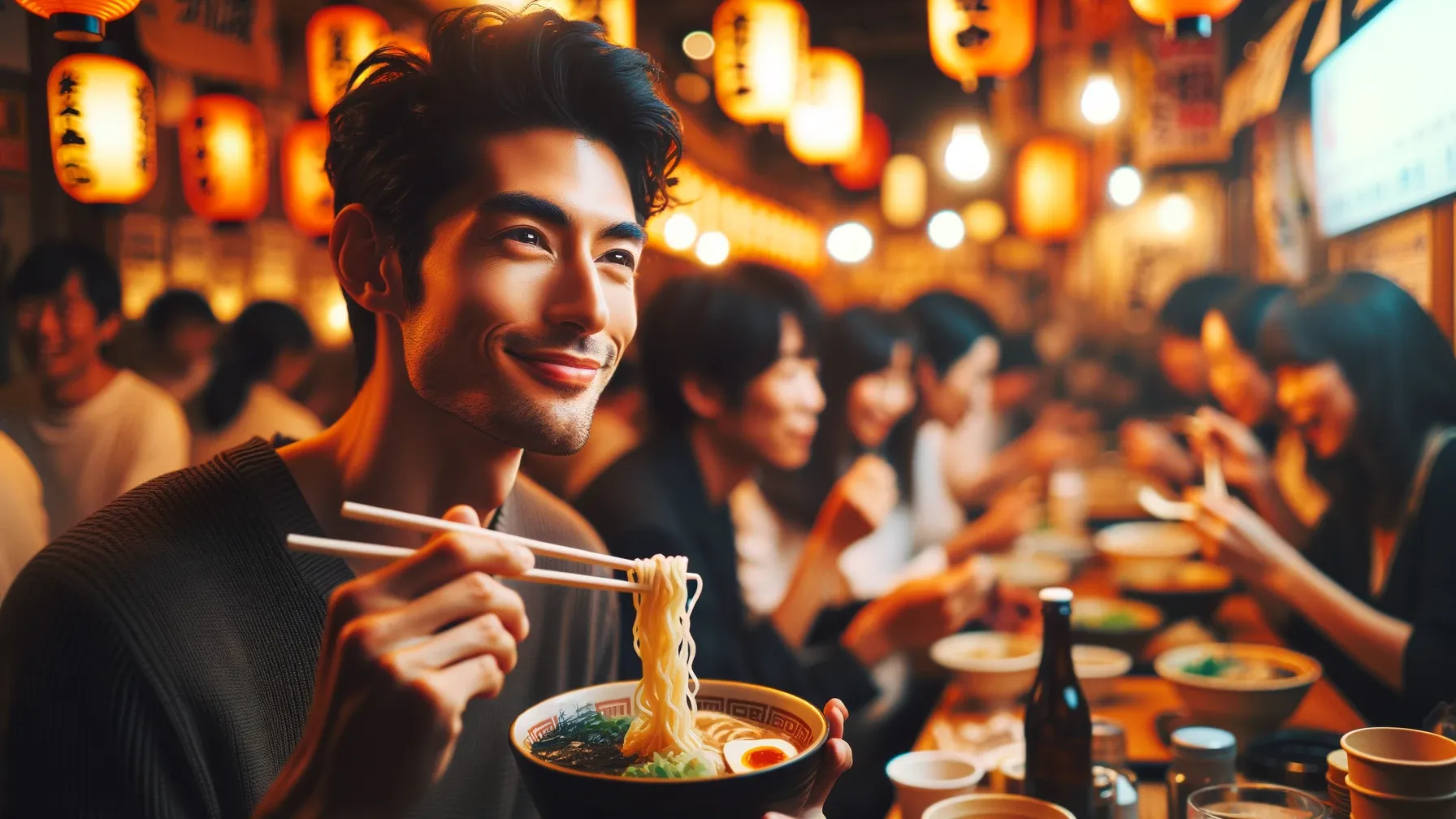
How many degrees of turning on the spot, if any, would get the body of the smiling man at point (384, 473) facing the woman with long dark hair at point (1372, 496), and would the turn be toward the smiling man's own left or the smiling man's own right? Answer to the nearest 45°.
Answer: approximately 45° to the smiling man's own left

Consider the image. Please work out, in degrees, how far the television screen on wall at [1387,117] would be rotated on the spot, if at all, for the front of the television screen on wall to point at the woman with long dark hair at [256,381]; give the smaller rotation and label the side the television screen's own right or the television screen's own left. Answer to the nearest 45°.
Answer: approximately 45° to the television screen's own right

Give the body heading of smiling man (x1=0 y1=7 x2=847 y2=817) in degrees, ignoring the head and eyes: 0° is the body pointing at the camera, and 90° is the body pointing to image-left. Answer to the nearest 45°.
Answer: approximately 315°

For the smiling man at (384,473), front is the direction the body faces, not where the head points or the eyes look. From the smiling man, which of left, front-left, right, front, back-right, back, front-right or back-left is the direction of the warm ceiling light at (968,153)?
left

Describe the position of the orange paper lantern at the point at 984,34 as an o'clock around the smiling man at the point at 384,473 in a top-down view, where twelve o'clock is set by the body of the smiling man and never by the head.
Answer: The orange paper lantern is roughly at 9 o'clock from the smiling man.
